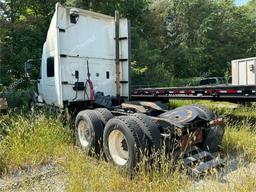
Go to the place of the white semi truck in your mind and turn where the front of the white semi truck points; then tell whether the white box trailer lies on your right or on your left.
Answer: on your right

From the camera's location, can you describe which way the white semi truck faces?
facing away from the viewer and to the left of the viewer
